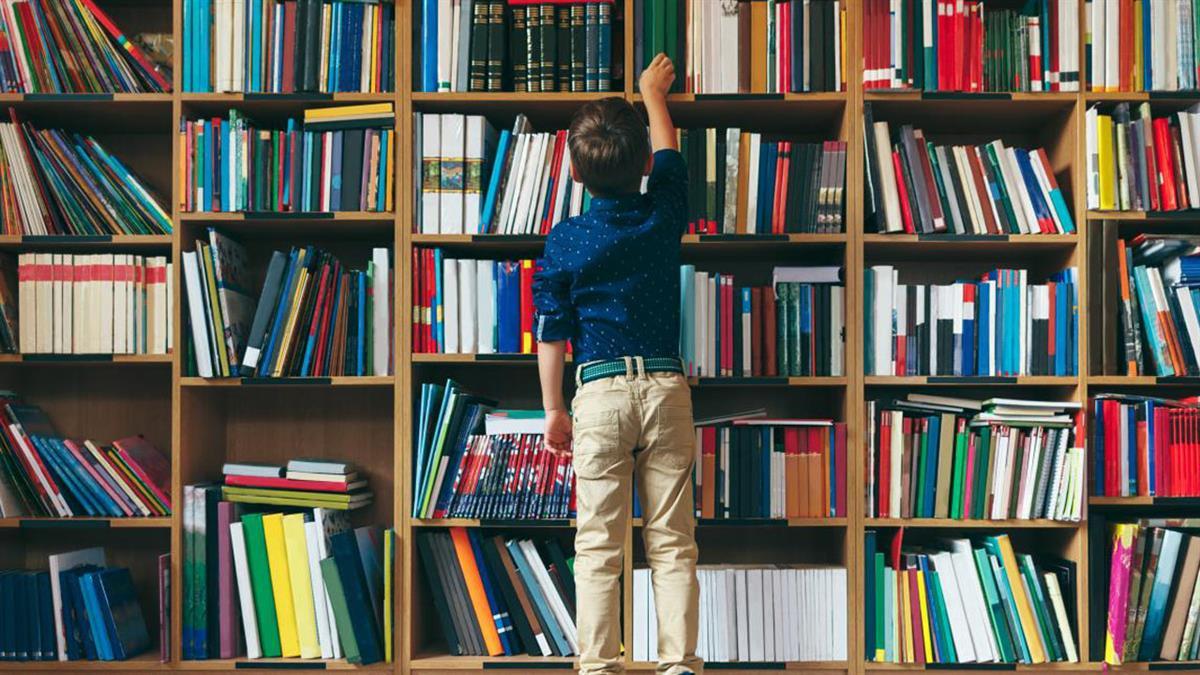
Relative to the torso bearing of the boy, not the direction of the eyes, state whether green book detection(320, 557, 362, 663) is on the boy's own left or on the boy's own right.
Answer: on the boy's own left

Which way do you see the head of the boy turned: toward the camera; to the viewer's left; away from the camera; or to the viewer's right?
away from the camera

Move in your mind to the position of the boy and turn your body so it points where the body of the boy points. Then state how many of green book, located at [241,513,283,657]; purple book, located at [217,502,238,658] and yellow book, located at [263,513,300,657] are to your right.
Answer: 0

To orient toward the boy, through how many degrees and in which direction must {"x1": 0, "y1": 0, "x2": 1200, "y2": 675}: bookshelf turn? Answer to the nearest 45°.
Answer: approximately 45° to its left

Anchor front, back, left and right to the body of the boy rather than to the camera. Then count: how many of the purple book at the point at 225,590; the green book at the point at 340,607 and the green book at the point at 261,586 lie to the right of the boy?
0

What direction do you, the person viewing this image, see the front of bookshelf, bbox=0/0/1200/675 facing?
facing the viewer

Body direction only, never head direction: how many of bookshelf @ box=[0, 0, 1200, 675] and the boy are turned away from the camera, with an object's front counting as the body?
1

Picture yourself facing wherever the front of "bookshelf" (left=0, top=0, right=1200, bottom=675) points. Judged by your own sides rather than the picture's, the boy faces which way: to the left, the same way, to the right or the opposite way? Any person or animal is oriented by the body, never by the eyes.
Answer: the opposite way

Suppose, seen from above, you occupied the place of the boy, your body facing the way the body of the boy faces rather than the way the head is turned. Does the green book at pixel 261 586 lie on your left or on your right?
on your left

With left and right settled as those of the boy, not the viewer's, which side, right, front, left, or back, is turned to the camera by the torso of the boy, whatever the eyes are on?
back

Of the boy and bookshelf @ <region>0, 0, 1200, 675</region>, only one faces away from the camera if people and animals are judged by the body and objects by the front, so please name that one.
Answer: the boy
